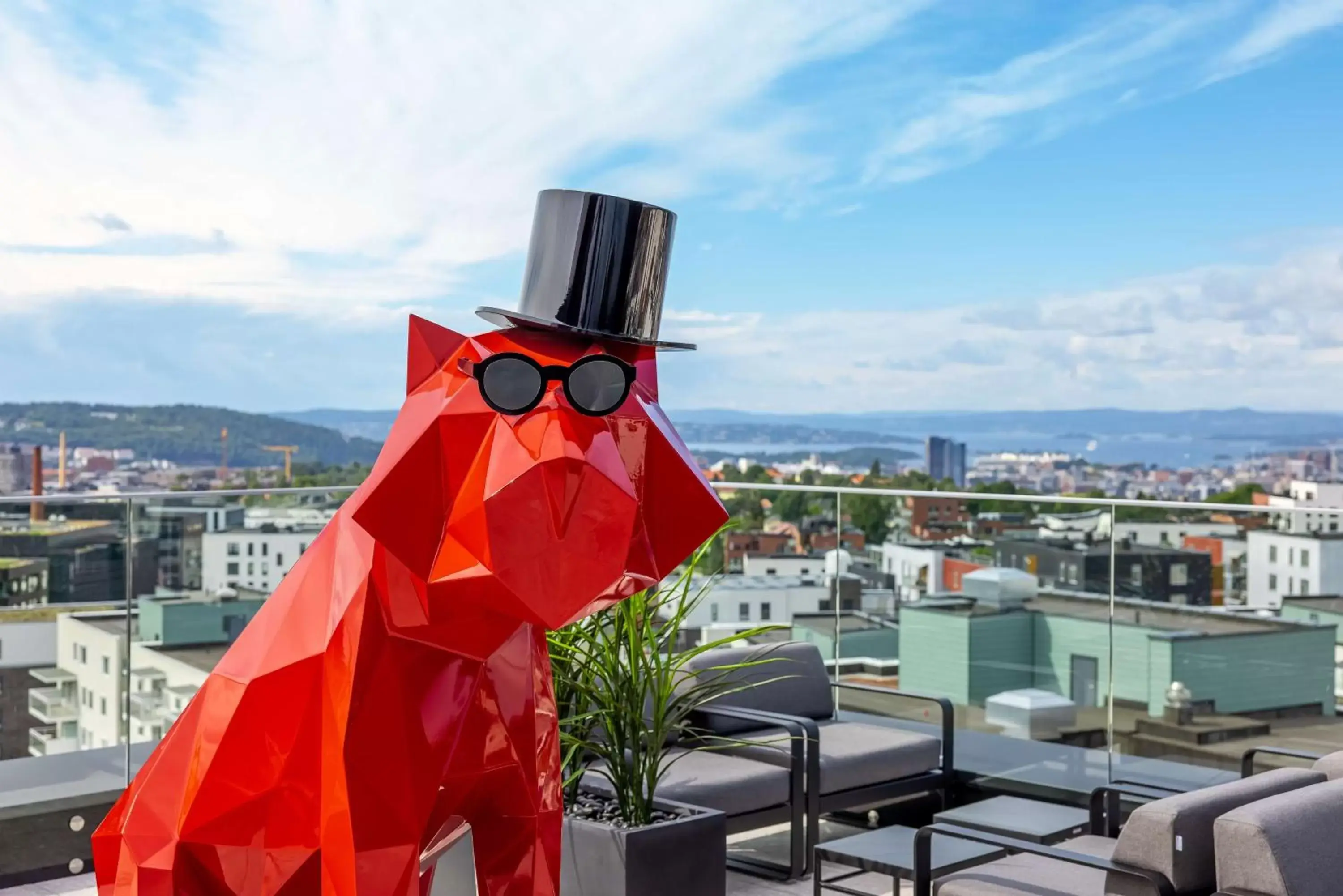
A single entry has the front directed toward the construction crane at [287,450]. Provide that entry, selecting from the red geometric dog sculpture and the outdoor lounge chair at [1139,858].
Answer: the outdoor lounge chair

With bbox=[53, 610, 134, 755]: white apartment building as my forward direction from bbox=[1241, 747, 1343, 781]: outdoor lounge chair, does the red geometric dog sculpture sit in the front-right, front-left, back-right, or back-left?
front-left

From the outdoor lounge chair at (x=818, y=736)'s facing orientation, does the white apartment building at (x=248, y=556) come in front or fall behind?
behind

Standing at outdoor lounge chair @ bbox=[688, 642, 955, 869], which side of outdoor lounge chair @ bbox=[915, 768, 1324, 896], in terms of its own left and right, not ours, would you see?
front

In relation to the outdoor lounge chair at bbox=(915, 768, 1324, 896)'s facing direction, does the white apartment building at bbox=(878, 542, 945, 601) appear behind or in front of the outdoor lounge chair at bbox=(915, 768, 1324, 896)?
in front

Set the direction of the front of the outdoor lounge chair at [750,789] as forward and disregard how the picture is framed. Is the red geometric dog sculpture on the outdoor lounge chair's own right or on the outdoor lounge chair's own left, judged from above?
on the outdoor lounge chair's own right

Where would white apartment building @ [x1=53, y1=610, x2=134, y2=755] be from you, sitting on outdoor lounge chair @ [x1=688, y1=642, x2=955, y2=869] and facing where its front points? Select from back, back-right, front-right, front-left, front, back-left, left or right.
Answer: back-right

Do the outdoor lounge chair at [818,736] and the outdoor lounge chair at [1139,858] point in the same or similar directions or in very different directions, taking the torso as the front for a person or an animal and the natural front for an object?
very different directions

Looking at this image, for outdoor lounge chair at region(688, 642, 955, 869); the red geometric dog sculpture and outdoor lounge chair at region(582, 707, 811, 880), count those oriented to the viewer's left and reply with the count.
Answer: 0

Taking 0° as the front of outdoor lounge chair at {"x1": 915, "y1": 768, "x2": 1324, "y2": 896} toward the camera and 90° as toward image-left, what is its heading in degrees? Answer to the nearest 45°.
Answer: approximately 135°

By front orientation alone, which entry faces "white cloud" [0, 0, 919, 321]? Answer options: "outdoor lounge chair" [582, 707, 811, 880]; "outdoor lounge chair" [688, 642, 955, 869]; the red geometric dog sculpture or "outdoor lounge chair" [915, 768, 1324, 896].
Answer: "outdoor lounge chair" [915, 768, 1324, 896]

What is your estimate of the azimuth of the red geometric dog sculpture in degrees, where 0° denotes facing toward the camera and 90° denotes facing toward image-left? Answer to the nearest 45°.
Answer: approximately 315°

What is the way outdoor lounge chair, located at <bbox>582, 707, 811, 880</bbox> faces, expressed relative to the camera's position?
facing the viewer and to the right of the viewer

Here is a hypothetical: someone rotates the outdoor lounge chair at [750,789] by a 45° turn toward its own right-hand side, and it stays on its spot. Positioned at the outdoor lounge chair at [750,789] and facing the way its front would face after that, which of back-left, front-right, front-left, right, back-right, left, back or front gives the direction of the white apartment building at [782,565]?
back

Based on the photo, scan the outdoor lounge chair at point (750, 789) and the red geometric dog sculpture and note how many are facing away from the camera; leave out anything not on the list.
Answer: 0
